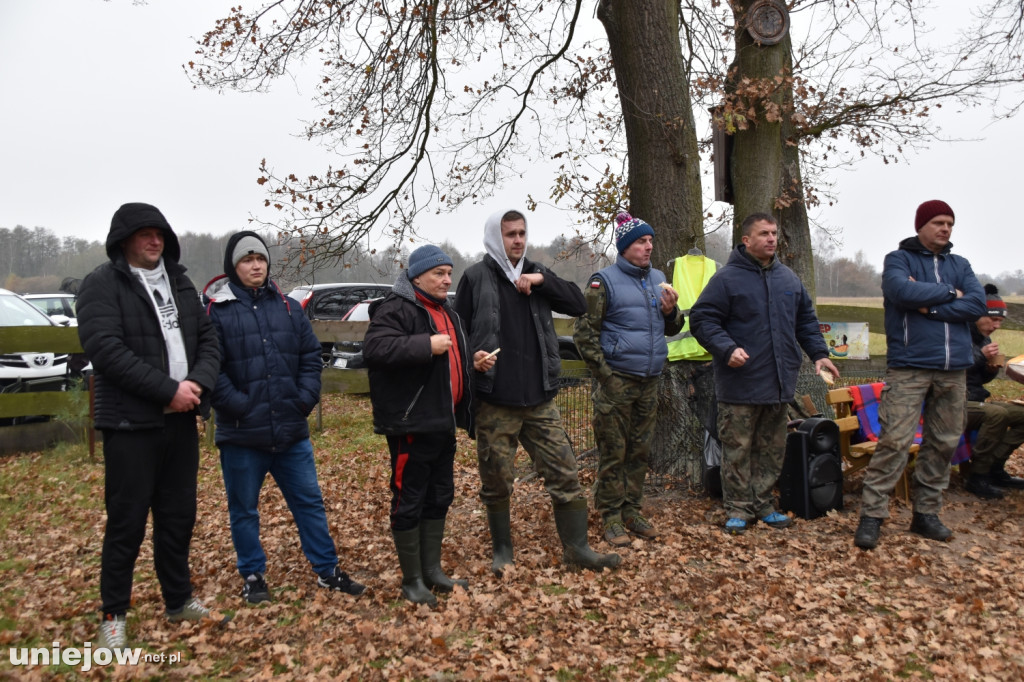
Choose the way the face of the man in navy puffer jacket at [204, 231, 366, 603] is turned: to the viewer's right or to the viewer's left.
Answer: to the viewer's right

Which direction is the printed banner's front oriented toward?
toward the camera

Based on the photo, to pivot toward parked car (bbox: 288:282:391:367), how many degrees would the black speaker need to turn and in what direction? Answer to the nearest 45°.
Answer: approximately 180°

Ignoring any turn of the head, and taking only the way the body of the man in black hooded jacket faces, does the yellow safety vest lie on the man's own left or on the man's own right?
on the man's own left

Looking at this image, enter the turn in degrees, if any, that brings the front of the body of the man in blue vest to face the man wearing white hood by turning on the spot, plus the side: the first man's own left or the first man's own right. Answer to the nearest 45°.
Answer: approximately 90° to the first man's own right

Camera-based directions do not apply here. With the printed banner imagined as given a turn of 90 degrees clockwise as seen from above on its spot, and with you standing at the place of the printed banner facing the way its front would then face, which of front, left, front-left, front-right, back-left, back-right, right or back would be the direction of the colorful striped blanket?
left

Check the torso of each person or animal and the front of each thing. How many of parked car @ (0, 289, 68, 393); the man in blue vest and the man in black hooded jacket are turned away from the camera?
0

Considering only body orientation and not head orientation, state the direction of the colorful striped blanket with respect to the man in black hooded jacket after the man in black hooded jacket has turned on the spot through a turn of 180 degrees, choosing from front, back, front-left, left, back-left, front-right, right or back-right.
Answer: back-right

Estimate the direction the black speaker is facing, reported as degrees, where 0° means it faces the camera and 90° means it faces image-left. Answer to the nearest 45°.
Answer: approximately 315°

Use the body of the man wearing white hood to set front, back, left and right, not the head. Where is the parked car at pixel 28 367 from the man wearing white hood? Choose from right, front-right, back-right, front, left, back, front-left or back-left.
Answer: back

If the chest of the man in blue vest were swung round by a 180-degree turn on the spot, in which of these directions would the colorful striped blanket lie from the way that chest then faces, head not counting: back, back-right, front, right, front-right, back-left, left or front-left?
right

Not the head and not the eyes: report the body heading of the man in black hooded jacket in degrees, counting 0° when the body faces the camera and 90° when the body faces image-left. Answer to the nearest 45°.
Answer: approximately 315°

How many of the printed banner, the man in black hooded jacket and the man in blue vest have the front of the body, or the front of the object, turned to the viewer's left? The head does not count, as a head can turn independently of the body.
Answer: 0

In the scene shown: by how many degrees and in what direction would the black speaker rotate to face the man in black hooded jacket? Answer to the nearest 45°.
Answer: approximately 90° to its right

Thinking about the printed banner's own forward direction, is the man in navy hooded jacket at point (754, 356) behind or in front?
in front

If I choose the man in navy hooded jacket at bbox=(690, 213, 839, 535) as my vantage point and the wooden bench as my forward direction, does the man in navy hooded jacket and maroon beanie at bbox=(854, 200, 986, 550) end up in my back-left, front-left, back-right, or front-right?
front-right

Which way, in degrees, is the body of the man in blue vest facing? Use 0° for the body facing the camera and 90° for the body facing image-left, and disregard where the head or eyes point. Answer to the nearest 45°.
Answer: approximately 315°

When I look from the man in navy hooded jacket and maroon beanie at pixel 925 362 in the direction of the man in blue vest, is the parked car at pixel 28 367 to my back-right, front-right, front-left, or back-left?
front-right

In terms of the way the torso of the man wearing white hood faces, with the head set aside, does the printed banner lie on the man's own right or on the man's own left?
on the man's own left

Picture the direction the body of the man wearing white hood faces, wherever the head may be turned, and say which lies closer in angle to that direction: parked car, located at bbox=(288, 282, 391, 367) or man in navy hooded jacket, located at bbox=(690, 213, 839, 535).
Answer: the man in navy hooded jacket
